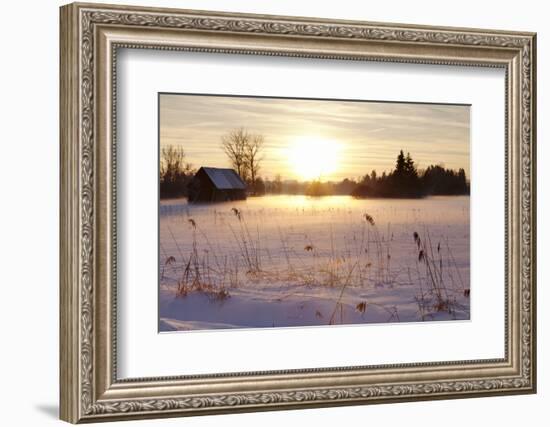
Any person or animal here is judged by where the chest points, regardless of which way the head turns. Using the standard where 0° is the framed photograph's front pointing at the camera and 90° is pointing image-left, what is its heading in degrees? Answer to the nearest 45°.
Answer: approximately 315°
